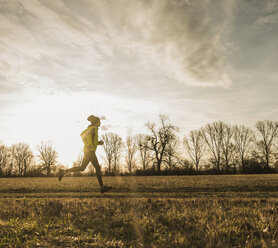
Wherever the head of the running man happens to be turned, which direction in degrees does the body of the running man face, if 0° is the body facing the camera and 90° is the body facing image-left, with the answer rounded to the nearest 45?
approximately 270°
